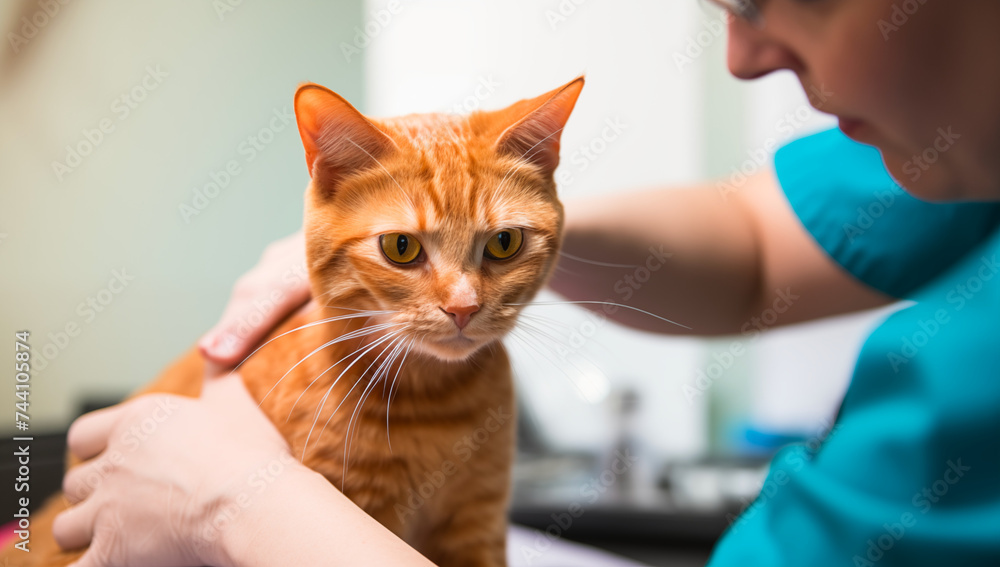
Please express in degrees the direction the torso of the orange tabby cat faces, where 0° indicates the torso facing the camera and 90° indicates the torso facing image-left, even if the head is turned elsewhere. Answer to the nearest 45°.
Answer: approximately 315°

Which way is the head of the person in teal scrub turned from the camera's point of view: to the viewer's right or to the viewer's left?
to the viewer's left

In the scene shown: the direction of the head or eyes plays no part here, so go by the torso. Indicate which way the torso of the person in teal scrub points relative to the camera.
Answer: to the viewer's left
